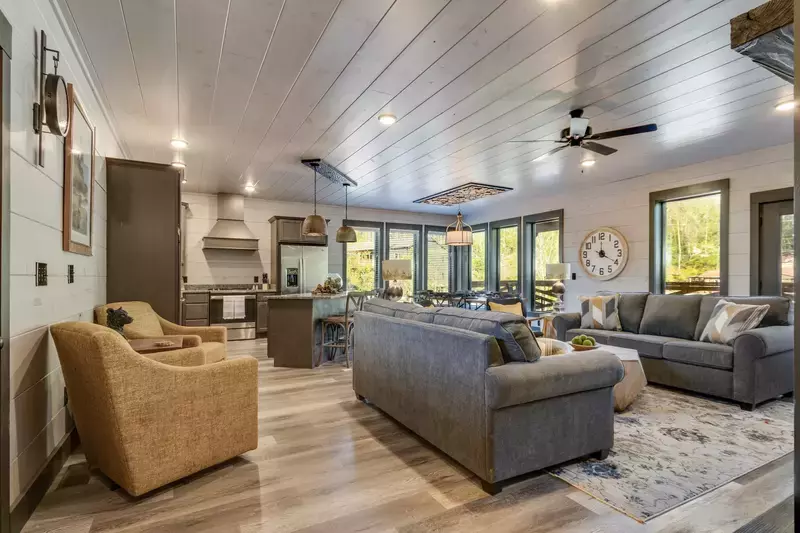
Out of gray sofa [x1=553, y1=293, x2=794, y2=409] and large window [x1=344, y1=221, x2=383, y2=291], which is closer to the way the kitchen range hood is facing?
the gray sofa

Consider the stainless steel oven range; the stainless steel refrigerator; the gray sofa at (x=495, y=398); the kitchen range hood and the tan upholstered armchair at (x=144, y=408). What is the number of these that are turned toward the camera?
3

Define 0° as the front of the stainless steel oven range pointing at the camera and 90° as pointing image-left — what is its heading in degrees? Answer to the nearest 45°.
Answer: approximately 0°

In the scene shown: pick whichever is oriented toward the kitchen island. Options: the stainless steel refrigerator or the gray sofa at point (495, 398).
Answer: the stainless steel refrigerator

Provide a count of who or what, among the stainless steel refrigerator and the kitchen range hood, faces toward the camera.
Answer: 2

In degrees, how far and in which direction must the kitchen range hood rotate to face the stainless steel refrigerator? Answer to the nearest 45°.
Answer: approximately 90° to its left

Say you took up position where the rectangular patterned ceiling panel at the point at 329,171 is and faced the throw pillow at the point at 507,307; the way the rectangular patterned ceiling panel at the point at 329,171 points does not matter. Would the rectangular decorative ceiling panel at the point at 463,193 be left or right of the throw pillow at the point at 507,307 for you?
left

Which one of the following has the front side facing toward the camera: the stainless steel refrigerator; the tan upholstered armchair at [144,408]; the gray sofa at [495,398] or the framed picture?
the stainless steel refrigerator

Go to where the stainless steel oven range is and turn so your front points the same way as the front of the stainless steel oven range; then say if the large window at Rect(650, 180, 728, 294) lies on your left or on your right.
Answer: on your left

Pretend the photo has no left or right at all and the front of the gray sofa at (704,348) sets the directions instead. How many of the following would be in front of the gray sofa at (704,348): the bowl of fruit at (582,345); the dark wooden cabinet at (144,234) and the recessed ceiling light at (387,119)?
3

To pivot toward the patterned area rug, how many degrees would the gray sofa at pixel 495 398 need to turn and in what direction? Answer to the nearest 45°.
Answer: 0° — it already faces it

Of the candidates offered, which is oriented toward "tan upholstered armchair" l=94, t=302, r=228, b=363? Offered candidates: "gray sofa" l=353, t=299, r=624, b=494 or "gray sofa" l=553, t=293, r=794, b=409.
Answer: "gray sofa" l=553, t=293, r=794, b=409
